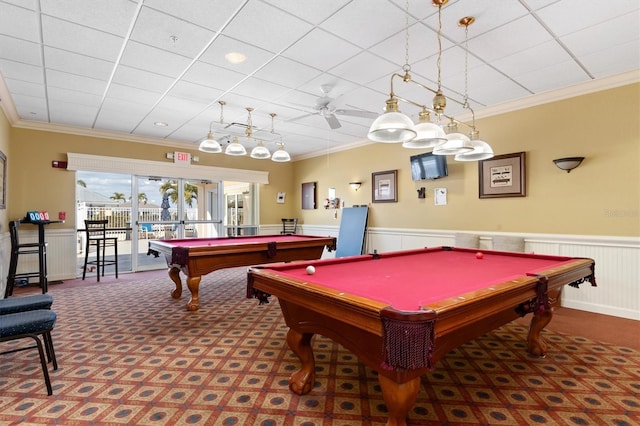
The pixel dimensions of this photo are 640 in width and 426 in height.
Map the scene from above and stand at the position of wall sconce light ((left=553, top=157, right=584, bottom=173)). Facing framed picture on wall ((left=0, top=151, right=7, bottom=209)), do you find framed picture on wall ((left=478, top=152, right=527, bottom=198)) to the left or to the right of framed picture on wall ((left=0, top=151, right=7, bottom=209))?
right

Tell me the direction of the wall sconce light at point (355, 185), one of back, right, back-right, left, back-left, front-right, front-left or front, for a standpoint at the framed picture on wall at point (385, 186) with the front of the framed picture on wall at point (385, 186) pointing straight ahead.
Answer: right

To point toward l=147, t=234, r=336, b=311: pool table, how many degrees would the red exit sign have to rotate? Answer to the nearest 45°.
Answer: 0° — it already faces it

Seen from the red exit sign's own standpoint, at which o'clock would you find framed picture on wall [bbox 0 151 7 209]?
The framed picture on wall is roughly at 2 o'clock from the red exit sign.

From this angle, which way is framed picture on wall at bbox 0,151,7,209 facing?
to the viewer's right

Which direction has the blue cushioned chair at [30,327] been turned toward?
to the viewer's right

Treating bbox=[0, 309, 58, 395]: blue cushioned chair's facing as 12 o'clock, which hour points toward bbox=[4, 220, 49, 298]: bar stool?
The bar stool is roughly at 9 o'clock from the blue cushioned chair.

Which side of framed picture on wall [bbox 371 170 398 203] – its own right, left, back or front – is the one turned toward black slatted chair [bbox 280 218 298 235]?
right

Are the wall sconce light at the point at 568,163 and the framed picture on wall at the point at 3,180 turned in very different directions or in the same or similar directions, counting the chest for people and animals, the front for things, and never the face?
very different directions

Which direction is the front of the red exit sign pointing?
toward the camera

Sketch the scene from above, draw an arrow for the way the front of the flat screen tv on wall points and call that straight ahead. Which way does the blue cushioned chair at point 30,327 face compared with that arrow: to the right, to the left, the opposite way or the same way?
the opposite way

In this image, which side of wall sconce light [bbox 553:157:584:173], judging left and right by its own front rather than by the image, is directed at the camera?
front

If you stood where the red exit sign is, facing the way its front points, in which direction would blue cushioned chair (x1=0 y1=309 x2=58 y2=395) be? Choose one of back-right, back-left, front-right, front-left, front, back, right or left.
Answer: front

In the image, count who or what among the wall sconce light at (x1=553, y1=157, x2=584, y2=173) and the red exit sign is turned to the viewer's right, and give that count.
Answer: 0

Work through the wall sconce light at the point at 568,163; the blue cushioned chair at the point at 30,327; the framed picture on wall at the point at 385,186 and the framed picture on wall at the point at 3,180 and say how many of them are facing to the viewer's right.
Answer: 2

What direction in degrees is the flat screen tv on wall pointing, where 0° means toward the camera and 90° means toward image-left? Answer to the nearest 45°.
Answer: approximately 45°

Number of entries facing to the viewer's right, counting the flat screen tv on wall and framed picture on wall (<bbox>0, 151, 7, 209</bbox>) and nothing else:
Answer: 1

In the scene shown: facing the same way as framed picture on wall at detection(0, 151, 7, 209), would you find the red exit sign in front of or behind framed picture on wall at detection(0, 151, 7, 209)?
in front
